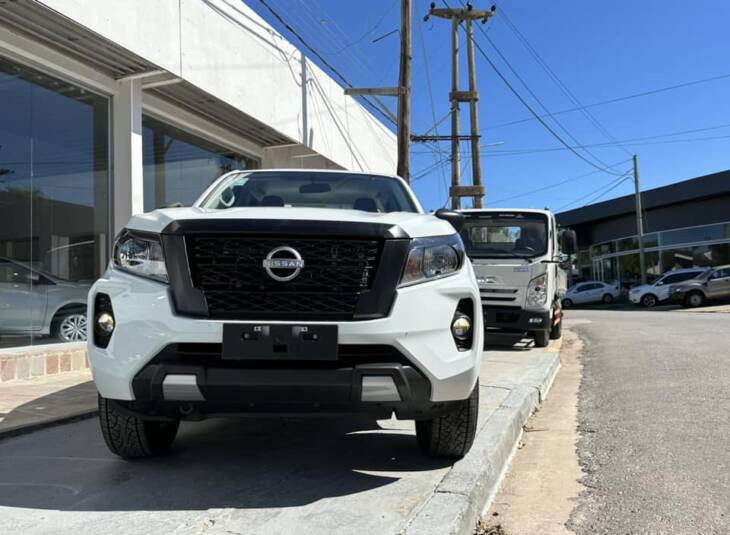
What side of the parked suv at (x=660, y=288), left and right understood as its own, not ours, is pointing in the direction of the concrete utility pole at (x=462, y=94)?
front

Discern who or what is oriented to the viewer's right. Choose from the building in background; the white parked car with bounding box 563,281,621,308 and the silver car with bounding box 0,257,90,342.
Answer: the silver car

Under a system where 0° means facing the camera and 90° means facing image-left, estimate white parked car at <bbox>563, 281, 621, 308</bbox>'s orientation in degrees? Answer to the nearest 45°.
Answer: approximately 90°

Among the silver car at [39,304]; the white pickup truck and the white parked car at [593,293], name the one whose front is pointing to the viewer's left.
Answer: the white parked car

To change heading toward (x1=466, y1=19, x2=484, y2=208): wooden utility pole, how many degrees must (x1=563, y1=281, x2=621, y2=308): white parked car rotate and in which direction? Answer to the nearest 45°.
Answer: approximately 90° to its left

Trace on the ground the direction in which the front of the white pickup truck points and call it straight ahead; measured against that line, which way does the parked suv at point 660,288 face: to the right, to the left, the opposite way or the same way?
to the right

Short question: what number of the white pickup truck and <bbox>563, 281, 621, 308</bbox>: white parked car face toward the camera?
1

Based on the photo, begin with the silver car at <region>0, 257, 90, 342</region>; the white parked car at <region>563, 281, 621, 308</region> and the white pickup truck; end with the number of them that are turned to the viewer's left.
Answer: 1

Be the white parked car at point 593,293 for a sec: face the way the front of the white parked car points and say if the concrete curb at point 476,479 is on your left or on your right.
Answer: on your left

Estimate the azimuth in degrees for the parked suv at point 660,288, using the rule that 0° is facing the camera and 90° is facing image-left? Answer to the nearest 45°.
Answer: approximately 45°

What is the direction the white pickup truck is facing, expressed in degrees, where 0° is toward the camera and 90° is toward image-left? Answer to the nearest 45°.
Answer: approximately 0°
